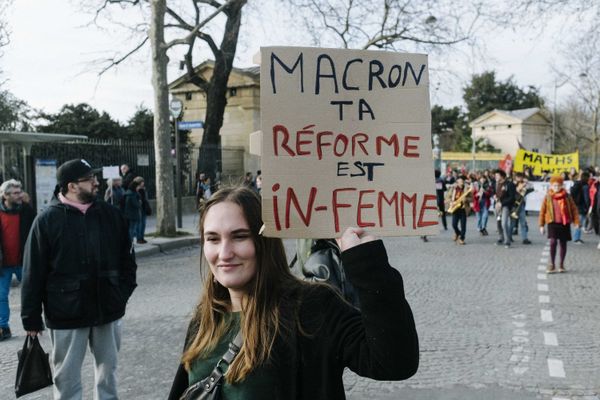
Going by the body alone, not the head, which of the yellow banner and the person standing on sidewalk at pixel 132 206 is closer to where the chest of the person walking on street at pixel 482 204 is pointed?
the person standing on sidewalk

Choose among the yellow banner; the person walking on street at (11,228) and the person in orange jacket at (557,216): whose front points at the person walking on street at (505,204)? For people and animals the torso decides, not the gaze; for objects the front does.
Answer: the yellow banner

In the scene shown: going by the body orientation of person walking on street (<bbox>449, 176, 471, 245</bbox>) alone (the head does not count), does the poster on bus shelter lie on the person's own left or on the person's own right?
on the person's own right

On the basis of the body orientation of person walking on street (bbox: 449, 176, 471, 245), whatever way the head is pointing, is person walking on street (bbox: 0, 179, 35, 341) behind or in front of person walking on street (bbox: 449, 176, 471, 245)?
in front

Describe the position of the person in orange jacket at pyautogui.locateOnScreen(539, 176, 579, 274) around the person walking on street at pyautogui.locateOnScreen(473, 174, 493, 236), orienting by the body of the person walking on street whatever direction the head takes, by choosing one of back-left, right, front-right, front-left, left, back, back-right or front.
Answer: front

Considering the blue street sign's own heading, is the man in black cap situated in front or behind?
in front

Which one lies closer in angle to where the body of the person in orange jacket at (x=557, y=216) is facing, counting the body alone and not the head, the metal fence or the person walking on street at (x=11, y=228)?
the person walking on street

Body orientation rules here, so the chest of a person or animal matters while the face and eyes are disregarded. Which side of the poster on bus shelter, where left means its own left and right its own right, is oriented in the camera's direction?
front

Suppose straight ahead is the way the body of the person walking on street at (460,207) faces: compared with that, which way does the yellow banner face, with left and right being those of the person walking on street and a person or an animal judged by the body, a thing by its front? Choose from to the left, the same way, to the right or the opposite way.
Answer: the same way

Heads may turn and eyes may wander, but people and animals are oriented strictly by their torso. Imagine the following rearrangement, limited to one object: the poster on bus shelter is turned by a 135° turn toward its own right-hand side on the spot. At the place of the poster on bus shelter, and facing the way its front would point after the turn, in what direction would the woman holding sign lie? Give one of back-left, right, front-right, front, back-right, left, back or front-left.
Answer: back-left

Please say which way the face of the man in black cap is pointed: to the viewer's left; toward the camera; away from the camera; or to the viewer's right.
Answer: to the viewer's right

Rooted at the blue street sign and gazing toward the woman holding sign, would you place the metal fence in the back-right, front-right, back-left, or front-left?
back-right

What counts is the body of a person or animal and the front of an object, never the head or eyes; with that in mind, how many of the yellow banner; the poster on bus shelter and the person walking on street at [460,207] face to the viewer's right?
0

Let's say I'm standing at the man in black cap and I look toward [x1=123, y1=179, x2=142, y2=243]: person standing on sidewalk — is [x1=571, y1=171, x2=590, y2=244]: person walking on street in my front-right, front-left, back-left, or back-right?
front-right

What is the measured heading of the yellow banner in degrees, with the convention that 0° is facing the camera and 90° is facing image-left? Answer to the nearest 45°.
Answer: approximately 0°

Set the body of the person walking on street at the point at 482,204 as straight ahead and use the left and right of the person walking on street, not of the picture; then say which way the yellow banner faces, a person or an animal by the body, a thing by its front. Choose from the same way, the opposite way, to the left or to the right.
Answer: the same way

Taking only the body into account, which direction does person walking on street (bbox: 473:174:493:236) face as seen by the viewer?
toward the camera

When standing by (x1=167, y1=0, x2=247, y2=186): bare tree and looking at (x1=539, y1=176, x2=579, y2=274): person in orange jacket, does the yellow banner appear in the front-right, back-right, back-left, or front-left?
front-left

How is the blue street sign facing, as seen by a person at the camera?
facing the viewer

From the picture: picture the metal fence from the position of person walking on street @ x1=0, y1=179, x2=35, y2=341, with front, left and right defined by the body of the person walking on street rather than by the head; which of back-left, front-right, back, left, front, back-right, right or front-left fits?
back

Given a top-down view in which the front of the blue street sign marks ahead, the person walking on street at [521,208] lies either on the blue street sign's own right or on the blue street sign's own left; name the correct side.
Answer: on the blue street sign's own left

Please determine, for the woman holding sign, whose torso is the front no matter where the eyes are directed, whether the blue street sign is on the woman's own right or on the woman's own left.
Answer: on the woman's own right
